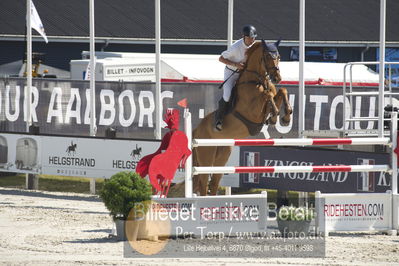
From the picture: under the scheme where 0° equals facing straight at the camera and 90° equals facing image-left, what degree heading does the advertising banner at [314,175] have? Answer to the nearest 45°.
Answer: approximately 0°

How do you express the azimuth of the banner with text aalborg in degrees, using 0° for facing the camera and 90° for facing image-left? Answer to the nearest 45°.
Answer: approximately 0°

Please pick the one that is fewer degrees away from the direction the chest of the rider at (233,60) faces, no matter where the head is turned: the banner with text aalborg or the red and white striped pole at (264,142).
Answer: the red and white striped pole

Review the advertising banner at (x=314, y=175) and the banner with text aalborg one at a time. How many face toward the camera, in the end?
2

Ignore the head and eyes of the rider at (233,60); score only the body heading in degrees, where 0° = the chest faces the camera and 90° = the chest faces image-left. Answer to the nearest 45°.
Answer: approximately 315°

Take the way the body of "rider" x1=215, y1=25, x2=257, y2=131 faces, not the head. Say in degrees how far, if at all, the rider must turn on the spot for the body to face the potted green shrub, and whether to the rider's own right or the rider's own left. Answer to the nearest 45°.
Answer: approximately 90° to the rider's own right
